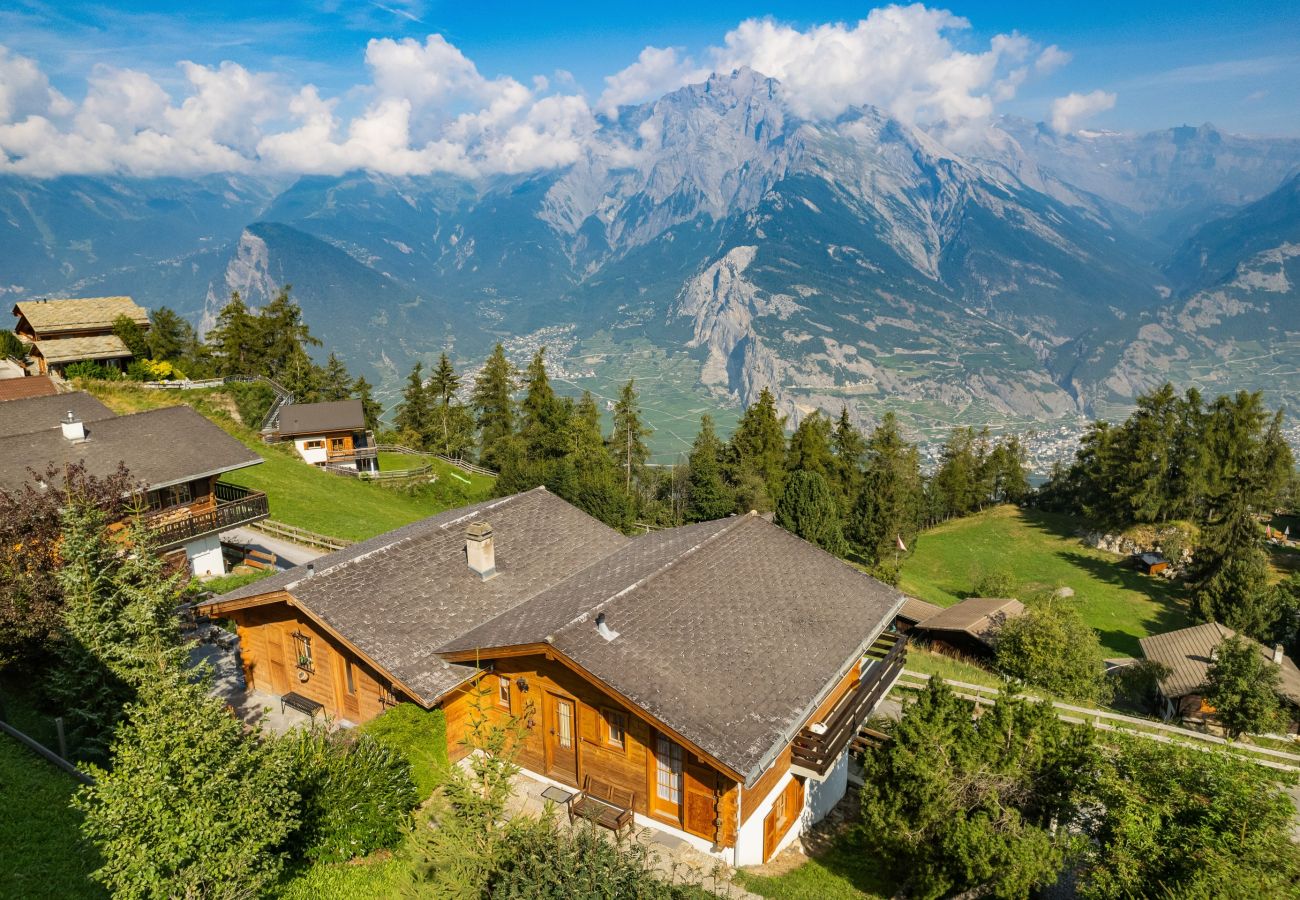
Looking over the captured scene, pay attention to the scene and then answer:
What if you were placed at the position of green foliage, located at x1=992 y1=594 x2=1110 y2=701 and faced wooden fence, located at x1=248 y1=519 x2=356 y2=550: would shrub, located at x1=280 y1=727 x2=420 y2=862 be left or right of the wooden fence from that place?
left

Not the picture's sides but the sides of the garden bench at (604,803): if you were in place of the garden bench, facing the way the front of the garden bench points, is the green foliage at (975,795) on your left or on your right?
on your left

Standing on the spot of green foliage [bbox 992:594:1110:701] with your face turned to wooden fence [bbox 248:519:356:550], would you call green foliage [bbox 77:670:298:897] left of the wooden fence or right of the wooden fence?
left

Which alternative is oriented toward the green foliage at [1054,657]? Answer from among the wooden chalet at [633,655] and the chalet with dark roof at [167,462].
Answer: the chalet with dark roof

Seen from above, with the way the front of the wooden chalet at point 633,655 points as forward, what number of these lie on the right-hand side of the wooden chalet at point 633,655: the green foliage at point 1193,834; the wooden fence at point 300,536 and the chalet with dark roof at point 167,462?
2

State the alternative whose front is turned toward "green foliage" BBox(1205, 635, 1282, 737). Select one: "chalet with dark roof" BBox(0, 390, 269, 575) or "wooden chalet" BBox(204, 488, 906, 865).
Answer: the chalet with dark roof

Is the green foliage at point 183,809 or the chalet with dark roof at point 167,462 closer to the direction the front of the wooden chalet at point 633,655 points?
the green foliage

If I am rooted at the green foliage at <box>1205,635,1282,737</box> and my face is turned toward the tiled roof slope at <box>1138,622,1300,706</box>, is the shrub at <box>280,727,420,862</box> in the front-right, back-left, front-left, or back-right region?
back-left

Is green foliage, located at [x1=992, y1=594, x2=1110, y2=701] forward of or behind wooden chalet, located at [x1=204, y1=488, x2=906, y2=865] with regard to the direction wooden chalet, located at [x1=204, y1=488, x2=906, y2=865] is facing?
behind

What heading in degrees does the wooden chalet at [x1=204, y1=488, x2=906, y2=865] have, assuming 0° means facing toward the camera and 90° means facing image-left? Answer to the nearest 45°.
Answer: approximately 45°

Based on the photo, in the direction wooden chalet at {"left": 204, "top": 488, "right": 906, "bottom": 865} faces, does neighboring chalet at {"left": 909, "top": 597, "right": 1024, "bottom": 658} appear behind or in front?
behind

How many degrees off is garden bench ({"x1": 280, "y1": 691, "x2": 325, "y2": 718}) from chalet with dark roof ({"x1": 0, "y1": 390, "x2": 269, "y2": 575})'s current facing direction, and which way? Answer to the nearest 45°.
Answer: approximately 45° to its right

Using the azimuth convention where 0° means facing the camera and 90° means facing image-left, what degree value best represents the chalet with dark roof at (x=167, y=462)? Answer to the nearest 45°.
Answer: approximately 315°

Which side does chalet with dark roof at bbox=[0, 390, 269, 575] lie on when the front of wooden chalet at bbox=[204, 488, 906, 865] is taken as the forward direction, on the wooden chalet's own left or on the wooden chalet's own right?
on the wooden chalet's own right

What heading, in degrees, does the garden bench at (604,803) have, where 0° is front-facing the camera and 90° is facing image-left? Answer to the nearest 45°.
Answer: approximately 45°

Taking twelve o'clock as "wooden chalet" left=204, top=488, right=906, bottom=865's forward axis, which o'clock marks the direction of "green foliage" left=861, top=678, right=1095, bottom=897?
The green foliage is roughly at 9 o'clock from the wooden chalet.
